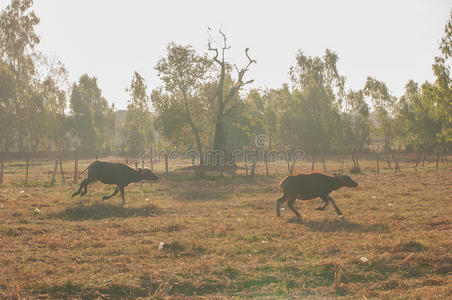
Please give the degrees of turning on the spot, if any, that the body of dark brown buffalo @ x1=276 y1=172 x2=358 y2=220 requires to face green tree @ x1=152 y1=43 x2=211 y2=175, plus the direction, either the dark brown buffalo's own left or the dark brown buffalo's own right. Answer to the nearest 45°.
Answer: approximately 135° to the dark brown buffalo's own left

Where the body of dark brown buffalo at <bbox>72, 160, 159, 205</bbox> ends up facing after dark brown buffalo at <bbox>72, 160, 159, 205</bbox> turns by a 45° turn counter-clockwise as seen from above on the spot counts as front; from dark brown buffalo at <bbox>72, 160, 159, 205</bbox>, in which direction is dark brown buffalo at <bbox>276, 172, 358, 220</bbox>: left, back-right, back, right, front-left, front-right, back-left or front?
right

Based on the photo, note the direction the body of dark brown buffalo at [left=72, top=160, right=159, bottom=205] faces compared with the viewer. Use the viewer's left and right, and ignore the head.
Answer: facing to the right of the viewer

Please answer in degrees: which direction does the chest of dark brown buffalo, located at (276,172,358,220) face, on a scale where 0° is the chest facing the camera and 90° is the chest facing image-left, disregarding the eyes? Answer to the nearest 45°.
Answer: approximately 270°

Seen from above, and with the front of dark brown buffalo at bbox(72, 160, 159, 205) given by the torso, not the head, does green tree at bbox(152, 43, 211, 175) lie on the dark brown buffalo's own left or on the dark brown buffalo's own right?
on the dark brown buffalo's own left
